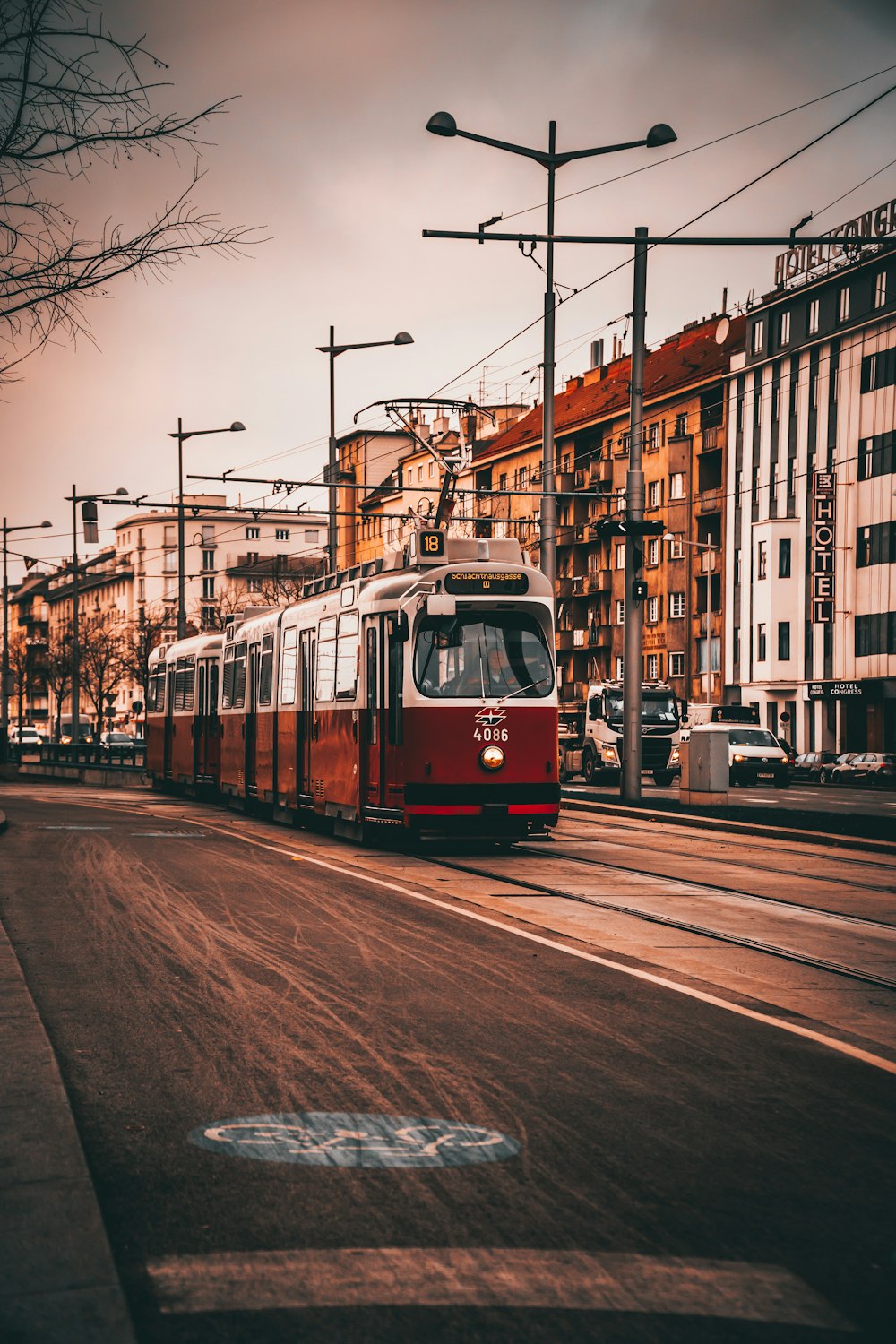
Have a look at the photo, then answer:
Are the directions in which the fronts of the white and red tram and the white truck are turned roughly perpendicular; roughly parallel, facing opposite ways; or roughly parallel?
roughly parallel

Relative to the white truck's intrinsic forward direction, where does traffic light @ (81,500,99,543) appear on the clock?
The traffic light is roughly at 4 o'clock from the white truck.

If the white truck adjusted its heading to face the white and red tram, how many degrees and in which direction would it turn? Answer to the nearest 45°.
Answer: approximately 45° to its right

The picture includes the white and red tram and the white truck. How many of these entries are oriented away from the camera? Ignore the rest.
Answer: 0

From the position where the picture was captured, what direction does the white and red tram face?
facing the viewer and to the right of the viewer

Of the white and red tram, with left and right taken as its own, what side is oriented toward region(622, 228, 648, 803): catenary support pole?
left

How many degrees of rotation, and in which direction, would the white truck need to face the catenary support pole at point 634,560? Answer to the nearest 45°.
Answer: approximately 45° to its right

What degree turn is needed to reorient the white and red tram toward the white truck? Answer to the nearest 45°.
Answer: approximately 135° to its left

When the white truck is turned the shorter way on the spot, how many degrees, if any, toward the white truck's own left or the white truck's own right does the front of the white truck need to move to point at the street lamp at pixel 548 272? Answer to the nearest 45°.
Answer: approximately 45° to the white truck's own right
